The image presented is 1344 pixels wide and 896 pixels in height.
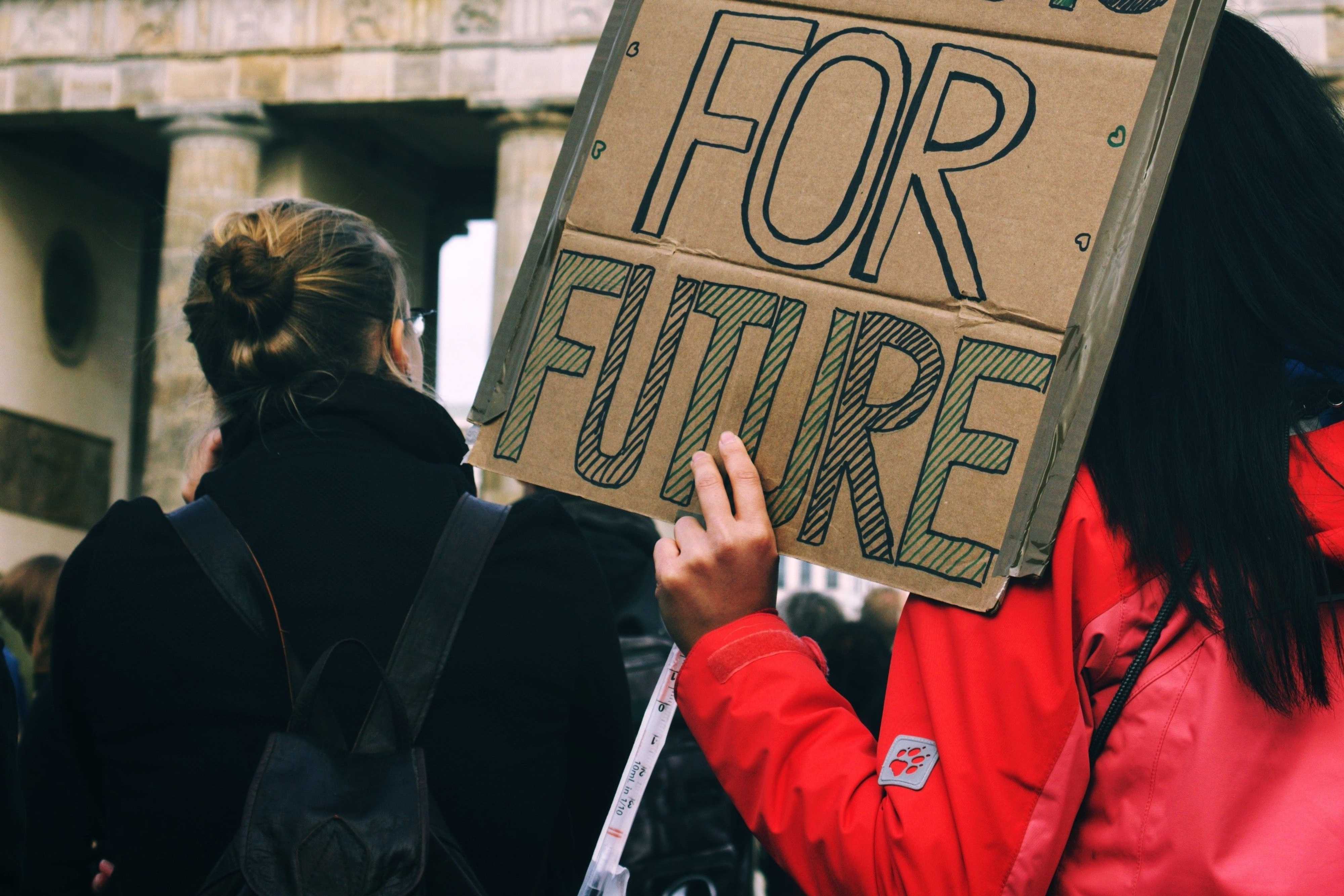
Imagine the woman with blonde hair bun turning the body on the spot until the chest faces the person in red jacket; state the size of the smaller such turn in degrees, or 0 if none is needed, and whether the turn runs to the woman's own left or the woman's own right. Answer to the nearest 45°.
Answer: approximately 135° to the woman's own right

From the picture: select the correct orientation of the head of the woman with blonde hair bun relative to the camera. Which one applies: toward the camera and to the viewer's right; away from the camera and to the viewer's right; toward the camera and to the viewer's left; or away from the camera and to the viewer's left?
away from the camera and to the viewer's right

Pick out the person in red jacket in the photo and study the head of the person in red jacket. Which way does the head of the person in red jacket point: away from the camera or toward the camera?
away from the camera

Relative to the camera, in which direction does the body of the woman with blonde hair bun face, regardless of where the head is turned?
away from the camera
